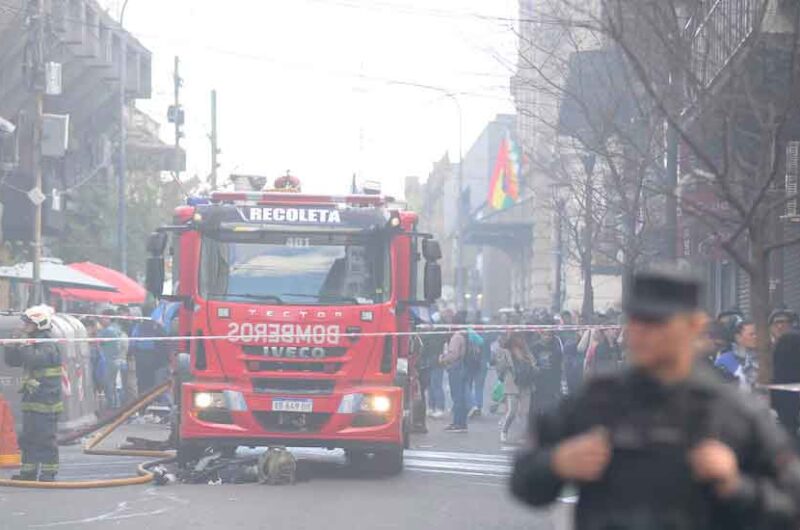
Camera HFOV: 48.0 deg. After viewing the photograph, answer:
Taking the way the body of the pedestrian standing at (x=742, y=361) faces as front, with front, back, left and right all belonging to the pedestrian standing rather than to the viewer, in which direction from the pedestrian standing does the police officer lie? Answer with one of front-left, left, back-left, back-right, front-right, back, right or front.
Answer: front-right

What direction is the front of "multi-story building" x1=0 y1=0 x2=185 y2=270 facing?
to the viewer's right

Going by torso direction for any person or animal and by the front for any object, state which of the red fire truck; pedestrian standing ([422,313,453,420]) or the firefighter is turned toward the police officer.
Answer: the red fire truck

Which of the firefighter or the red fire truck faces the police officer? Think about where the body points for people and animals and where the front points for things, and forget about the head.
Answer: the red fire truck
